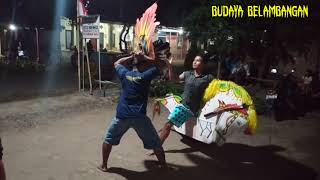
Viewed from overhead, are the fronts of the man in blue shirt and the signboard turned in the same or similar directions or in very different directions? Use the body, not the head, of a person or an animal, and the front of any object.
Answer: very different directions

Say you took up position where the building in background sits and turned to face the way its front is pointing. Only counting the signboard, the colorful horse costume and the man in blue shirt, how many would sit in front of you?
3

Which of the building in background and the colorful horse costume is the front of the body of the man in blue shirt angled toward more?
the building in background

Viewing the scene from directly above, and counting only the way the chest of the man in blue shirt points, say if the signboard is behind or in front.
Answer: in front

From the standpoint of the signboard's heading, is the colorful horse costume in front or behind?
in front

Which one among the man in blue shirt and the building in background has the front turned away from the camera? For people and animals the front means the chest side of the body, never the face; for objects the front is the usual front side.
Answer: the man in blue shirt

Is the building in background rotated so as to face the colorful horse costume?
yes

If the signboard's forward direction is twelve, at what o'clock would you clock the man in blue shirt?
The man in blue shirt is roughly at 12 o'clock from the signboard.
